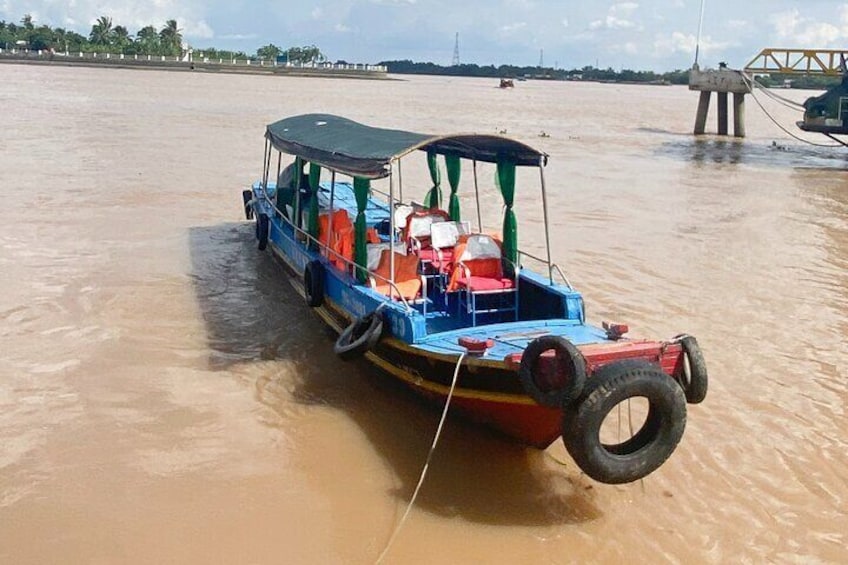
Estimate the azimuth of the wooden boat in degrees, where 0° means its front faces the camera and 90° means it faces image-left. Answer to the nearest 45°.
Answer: approximately 315°

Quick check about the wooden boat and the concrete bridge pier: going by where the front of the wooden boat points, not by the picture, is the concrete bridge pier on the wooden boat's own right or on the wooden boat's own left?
on the wooden boat's own left
